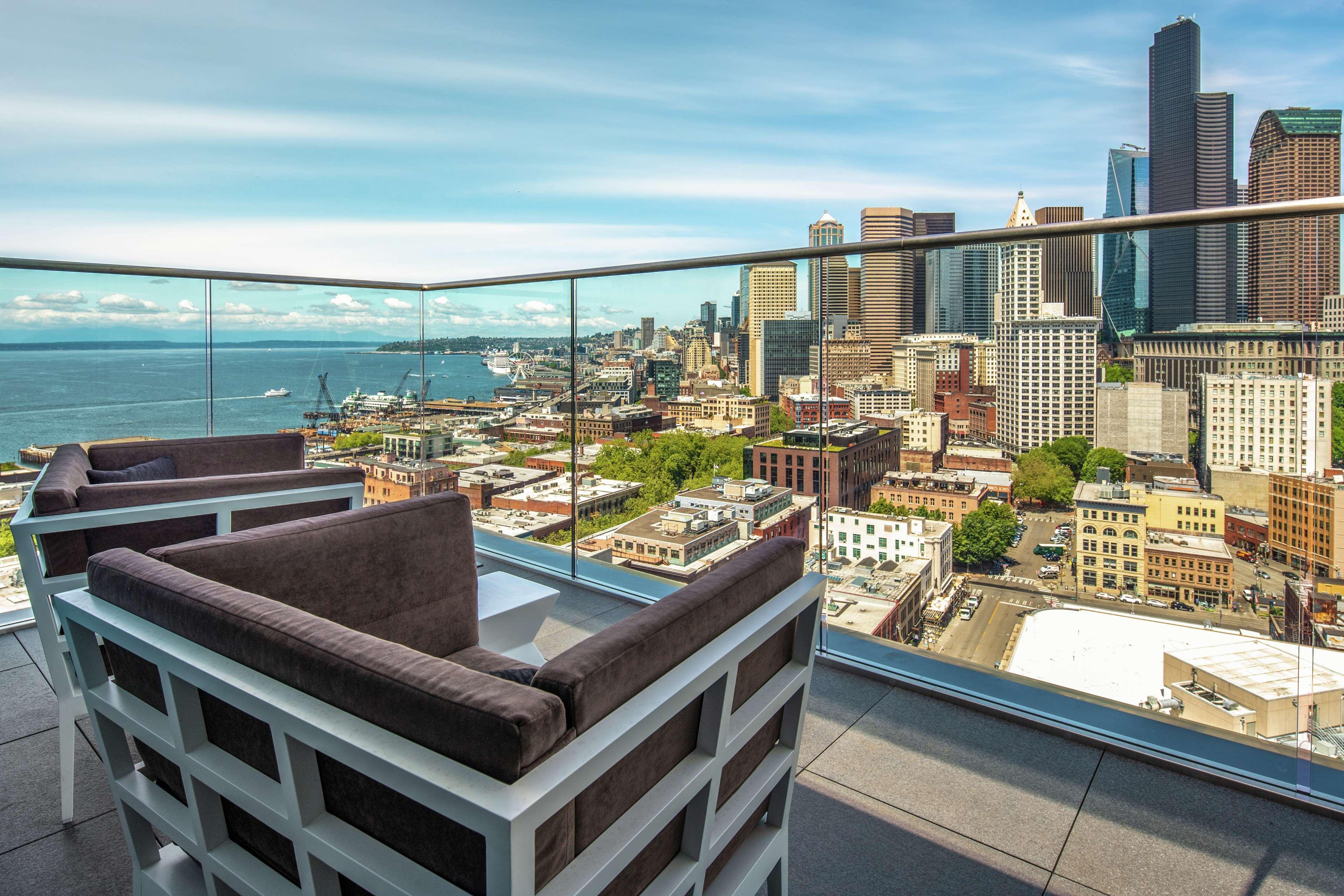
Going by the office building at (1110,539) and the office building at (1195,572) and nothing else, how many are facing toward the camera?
2

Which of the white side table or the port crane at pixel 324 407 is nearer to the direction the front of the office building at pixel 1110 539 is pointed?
the white side table

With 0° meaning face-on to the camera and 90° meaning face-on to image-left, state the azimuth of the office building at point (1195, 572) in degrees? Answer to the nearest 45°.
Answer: approximately 0°
